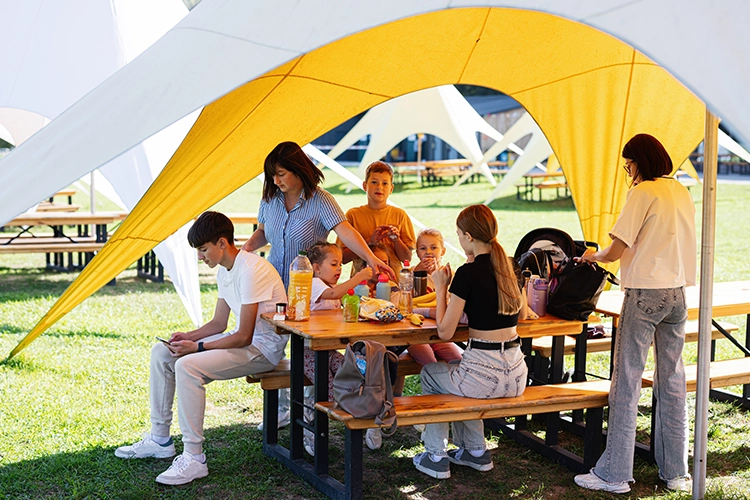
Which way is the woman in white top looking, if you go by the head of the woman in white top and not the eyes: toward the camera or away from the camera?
away from the camera

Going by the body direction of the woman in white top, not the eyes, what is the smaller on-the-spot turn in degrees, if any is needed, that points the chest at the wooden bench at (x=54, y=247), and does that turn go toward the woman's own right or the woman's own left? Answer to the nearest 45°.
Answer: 0° — they already face it

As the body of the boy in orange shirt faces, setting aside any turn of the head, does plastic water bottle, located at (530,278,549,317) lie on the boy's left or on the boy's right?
on the boy's left

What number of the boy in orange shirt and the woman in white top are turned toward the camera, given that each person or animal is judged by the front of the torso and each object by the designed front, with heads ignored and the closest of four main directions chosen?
1

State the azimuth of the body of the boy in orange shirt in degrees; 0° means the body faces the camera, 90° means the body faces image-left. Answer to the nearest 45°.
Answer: approximately 0°

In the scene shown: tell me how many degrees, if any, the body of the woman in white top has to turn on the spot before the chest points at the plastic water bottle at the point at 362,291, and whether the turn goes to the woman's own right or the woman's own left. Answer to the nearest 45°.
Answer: approximately 45° to the woman's own left

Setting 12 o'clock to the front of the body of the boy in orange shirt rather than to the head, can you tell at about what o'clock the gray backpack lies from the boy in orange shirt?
The gray backpack is roughly at 12 o'clock from the boy in orange shirt.

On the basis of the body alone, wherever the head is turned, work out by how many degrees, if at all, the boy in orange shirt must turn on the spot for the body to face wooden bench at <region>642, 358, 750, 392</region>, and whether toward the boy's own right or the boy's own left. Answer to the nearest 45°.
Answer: approximately 90° to the boy's own left

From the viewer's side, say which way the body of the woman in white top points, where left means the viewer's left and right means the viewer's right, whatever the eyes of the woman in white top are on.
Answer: facing away from the viewer and to the left of the viewer

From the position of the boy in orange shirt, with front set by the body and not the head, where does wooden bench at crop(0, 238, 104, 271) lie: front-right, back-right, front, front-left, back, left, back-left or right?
back-right
